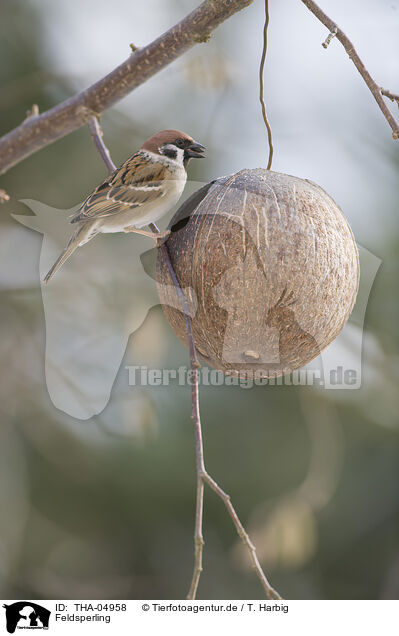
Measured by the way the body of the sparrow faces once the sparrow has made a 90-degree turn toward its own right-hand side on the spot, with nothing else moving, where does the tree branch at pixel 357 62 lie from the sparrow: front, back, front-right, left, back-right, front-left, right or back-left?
front-left

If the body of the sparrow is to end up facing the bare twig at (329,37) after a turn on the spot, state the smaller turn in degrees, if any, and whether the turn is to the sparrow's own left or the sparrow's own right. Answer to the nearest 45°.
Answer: approximately 45° to the sparrow's own right

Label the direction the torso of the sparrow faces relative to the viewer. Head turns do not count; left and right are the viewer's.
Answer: facing to the right of the viewer
